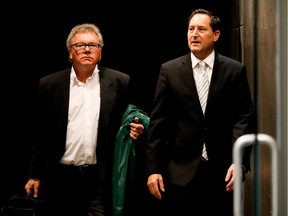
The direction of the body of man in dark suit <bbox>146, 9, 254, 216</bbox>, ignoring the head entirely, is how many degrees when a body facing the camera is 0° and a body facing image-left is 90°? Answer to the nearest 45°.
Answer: approximately 0°

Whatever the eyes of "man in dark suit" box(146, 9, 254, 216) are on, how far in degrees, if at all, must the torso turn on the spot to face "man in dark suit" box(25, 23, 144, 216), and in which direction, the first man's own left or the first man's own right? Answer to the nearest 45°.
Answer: approximately 90° to the first man's own right

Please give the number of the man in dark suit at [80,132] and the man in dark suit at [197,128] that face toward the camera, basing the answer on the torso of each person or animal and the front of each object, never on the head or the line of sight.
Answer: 2

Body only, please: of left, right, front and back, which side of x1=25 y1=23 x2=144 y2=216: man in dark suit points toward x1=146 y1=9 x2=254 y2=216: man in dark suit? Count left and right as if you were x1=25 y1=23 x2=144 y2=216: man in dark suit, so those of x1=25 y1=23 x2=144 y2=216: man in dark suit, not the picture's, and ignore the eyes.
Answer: left

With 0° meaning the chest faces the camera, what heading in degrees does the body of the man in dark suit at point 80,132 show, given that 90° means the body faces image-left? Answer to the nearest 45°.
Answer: approximately 0°
